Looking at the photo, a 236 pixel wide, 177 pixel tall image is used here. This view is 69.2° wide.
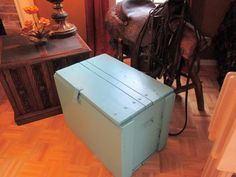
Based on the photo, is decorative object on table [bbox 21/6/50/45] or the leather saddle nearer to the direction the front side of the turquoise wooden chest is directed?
the decorative object on table

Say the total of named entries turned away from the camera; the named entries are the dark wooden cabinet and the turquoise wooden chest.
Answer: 0

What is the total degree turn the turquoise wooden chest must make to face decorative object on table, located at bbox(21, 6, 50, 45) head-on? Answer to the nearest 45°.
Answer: approximately 90° to its right

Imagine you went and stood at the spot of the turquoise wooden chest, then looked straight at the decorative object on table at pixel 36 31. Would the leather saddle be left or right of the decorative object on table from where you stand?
right

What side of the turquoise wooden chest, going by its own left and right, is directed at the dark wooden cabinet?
right

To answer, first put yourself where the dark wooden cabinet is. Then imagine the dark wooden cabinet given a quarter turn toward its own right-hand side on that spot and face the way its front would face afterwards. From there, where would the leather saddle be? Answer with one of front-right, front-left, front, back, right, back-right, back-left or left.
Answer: back

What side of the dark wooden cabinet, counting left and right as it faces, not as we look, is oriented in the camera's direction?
front

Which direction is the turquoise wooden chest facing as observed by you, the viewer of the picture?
facing the viewer and to the left of the viewer
